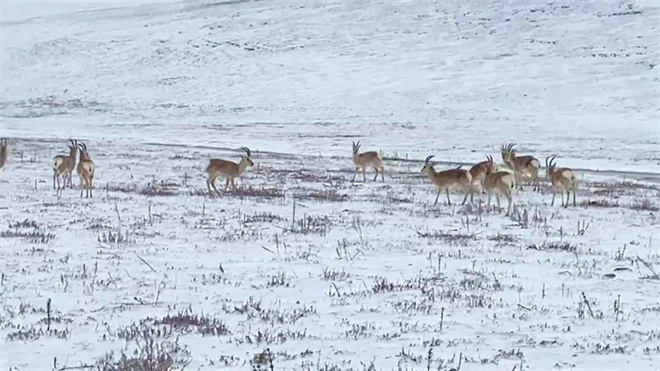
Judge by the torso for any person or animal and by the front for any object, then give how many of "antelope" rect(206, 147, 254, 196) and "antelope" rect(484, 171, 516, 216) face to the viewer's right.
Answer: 1

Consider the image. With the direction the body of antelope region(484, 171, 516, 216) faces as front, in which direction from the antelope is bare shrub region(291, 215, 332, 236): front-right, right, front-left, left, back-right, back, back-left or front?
left

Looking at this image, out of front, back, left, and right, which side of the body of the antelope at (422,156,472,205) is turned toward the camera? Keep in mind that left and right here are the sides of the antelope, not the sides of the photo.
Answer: left

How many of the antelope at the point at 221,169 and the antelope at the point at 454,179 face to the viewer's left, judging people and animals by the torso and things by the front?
1

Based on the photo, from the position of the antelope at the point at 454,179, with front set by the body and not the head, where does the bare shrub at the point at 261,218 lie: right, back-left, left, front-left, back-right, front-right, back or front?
front-left

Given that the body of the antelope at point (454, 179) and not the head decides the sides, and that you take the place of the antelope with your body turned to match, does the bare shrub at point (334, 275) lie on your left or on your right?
on your left

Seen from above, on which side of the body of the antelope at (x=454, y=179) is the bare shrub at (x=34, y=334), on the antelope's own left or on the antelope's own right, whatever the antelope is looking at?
on the antelope's own left

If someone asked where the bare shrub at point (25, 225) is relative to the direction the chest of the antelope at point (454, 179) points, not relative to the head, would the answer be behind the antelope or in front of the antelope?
in front

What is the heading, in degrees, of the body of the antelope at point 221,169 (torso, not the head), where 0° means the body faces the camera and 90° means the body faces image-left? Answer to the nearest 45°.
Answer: approximately 270°

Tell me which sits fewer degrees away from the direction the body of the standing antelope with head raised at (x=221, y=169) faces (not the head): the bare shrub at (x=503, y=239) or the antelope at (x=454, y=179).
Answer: the antelope
